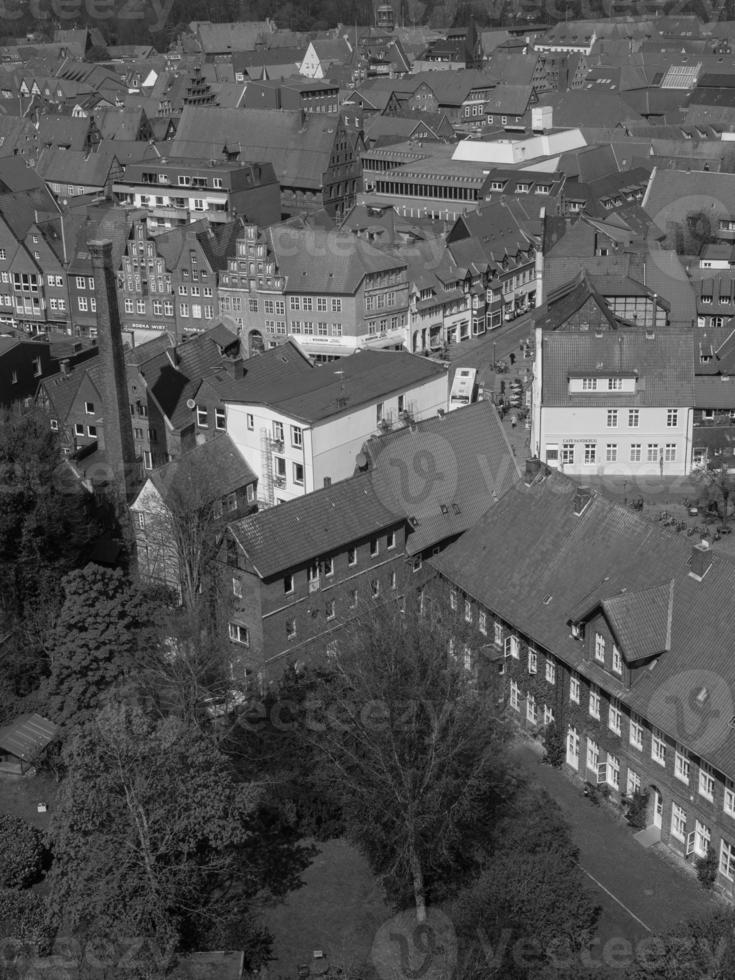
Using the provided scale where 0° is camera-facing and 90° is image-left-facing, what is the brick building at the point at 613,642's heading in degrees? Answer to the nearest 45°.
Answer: approximately 45°

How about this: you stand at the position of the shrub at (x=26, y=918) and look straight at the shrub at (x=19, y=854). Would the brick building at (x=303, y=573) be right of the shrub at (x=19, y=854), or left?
right

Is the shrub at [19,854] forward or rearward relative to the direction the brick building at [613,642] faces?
forward

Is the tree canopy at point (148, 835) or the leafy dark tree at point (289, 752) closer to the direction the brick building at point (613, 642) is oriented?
the tree canopy

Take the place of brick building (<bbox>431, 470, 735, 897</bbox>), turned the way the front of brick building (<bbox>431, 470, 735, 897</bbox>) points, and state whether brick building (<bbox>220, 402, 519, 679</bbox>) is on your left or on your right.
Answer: on your right

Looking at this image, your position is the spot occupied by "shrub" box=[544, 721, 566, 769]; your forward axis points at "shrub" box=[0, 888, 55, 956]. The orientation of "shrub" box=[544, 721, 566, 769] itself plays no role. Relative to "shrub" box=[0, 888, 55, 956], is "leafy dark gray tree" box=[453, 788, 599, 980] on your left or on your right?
left

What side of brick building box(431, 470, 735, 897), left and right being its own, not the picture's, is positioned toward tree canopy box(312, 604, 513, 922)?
front

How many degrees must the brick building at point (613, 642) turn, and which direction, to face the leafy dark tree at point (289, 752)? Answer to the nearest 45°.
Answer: approximately 45° to its right

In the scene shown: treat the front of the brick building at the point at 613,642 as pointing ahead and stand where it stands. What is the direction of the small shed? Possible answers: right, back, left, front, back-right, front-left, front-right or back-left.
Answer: front-right

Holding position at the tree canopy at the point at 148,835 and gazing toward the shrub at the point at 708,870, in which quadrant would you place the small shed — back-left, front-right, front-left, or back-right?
back-left

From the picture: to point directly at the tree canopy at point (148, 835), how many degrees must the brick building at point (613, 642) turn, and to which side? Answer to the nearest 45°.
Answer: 0° — it already faces it

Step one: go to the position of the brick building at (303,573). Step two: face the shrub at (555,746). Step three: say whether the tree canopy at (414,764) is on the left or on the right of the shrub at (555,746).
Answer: right
